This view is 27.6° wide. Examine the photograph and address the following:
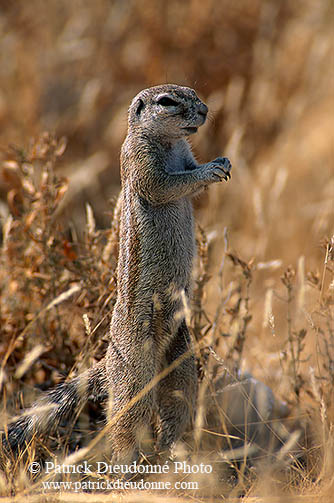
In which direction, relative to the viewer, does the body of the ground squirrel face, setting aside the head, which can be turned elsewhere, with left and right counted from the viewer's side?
facing to the right of the viewer
